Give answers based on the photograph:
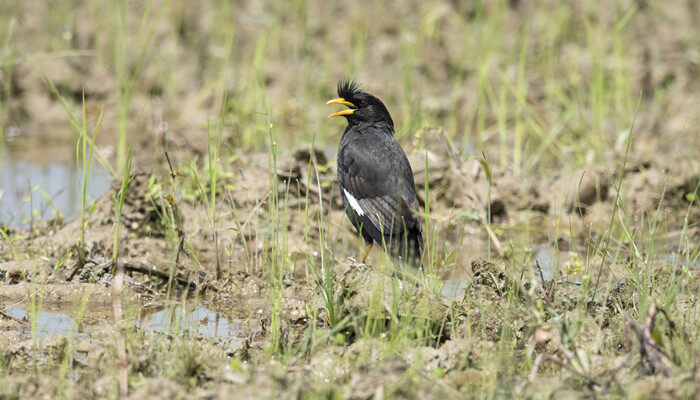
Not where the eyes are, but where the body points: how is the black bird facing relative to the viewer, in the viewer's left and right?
facing away from the viewer and to the left of the viewer

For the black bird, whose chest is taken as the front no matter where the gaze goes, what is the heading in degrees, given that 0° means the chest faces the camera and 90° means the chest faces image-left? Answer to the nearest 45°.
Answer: approximately 135°
